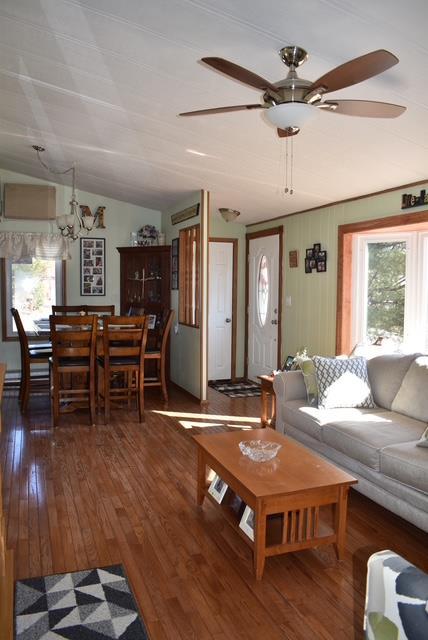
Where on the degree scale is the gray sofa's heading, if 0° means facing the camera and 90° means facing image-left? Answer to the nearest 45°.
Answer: approximately 45°

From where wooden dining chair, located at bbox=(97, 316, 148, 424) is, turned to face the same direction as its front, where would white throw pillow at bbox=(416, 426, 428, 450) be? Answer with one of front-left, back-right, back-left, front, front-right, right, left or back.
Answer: back-right

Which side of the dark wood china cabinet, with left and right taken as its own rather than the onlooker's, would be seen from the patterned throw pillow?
front

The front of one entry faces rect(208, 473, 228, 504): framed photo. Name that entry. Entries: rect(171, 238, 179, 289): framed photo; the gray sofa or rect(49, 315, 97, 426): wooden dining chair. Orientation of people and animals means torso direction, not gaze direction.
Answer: the gray sofa

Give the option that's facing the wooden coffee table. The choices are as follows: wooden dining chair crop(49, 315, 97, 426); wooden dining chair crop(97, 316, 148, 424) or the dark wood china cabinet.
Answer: the dark wood china cabinet

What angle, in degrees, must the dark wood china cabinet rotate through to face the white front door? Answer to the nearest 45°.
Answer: approximately 90° to its left

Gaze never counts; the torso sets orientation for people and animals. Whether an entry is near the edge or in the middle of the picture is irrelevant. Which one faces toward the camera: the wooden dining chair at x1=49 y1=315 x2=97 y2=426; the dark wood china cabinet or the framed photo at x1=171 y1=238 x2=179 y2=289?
the dark wood china cabinet

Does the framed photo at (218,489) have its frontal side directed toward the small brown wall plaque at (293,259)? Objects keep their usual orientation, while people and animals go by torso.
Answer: no

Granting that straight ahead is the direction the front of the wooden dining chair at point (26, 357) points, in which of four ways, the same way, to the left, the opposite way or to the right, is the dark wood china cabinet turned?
to the right

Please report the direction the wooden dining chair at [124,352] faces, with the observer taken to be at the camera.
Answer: facing away from the viewer

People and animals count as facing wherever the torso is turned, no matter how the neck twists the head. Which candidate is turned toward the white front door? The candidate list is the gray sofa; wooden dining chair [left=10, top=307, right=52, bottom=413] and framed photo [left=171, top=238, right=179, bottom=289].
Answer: the wooden dining chair

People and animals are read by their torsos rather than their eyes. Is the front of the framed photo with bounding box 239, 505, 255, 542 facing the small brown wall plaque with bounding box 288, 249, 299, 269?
no

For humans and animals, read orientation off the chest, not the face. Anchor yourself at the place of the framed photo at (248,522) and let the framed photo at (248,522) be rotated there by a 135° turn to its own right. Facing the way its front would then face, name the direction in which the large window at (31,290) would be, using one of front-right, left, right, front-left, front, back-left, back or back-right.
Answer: front-left

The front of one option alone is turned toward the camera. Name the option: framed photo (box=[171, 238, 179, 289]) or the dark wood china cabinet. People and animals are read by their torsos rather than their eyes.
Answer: the dark wood china cabinet

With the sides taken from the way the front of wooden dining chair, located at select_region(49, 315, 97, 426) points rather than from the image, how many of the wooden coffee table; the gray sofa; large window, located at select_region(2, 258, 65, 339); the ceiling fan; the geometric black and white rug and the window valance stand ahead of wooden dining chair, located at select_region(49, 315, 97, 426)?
2

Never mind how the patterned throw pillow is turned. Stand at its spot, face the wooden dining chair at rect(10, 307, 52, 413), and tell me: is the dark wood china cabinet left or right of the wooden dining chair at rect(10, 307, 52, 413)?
right

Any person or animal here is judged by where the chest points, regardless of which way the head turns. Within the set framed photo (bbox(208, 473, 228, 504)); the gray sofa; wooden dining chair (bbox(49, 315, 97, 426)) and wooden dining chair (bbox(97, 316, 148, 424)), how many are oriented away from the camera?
2

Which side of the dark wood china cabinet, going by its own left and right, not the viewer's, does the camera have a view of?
front

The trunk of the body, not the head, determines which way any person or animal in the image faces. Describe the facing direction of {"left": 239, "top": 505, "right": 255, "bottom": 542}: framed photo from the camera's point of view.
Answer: facing the viewer and to the left of the viewer

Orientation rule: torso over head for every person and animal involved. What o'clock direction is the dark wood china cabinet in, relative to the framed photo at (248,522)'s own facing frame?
The dark wood china cabinet is roughly at 4 o'clock from the framed photo.

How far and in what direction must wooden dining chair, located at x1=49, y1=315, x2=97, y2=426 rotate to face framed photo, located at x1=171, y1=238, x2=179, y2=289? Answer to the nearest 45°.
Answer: approximately 45° to its right
